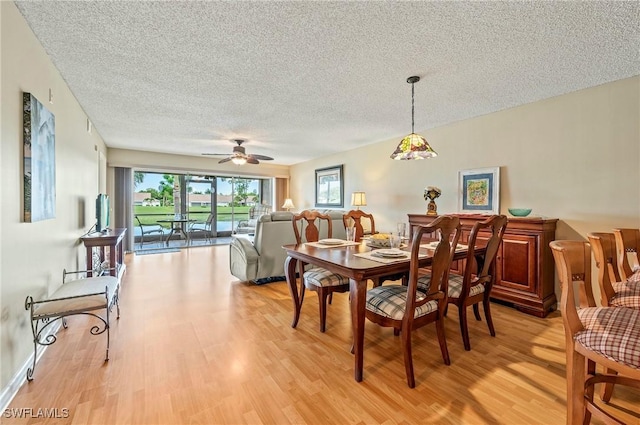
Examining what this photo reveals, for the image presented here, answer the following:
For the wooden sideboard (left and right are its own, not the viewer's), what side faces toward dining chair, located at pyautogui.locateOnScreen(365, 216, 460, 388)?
front

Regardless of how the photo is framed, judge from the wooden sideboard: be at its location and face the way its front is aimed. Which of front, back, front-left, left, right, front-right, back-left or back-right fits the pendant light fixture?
front

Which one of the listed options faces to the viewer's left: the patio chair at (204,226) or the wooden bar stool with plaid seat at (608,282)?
the patio chair

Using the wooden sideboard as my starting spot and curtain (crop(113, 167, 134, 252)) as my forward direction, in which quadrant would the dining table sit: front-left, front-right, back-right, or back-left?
front-left

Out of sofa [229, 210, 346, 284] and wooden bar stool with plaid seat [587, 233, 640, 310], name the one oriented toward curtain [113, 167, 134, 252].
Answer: the sofa

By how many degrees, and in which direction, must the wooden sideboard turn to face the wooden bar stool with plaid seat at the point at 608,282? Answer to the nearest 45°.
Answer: approximately 45° to its left

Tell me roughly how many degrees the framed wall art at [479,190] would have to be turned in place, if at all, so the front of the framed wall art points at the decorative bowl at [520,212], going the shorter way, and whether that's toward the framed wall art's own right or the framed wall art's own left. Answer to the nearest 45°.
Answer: approximately 90° to the framed wall art's own left

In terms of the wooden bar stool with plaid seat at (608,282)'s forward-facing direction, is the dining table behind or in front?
behind

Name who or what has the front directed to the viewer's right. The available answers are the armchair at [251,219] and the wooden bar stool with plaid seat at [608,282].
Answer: the wooden bar stool with plaid seat

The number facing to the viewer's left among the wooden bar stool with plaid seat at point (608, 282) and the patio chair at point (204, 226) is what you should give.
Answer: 1

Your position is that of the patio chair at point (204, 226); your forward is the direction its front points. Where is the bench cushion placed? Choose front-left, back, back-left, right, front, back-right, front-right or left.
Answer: left

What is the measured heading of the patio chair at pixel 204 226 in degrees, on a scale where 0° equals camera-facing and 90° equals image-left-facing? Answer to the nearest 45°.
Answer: approximately 90°

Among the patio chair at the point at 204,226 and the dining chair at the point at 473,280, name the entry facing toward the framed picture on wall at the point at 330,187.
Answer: the dining chair

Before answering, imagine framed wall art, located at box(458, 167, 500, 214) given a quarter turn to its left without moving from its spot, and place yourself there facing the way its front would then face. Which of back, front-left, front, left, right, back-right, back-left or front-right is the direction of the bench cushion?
right

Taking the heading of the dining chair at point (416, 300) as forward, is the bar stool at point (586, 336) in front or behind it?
behind
